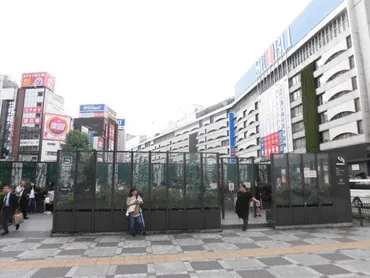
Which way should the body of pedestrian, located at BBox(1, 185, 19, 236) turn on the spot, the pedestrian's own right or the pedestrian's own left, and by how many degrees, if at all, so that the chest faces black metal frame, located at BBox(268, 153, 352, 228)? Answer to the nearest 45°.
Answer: approximately 90° to the pedestrian's own left

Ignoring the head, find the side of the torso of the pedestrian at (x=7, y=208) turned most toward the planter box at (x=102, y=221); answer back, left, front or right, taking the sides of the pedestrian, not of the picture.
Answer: left

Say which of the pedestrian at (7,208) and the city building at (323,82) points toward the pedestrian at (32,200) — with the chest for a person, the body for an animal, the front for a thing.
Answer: the city building

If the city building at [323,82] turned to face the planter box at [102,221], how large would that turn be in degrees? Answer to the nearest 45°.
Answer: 0° — it already faces it

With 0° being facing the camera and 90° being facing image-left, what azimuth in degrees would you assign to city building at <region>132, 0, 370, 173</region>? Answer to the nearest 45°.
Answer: approximately 45°

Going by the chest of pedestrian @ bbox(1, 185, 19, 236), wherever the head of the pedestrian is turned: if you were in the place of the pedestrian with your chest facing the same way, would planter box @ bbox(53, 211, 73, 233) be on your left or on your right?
on your left

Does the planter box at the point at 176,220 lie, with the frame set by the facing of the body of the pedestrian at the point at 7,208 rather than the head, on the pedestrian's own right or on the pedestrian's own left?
on the pedestrian's own left
